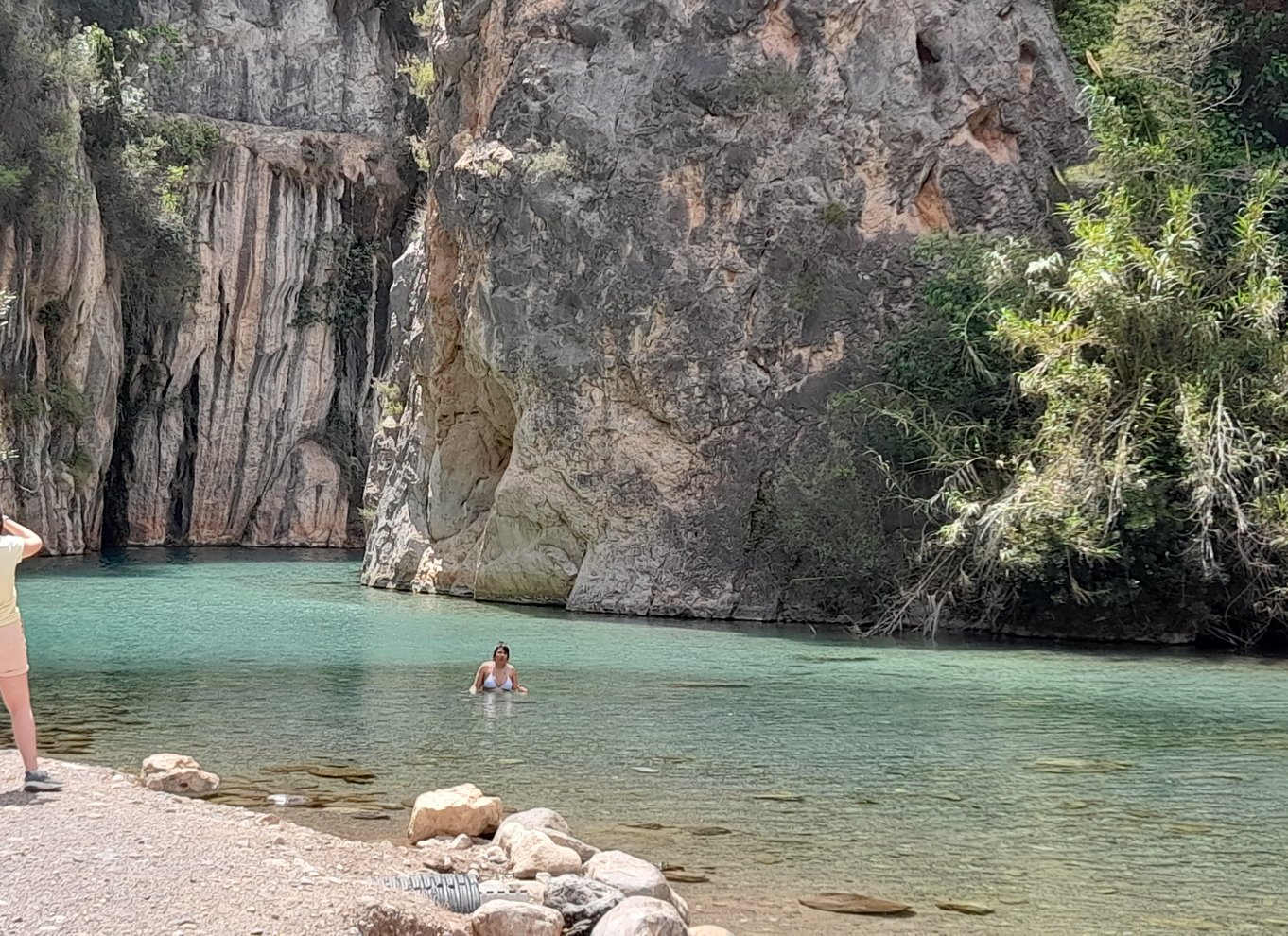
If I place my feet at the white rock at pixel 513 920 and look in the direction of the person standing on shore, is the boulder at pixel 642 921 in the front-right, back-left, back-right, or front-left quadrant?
back-right

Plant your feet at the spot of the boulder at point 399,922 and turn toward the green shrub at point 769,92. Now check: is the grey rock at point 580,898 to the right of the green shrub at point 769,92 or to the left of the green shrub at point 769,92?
right

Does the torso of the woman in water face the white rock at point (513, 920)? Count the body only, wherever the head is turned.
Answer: yes

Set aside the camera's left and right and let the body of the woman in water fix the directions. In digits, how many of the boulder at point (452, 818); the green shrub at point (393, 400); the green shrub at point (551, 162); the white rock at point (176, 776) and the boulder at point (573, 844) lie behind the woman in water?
2

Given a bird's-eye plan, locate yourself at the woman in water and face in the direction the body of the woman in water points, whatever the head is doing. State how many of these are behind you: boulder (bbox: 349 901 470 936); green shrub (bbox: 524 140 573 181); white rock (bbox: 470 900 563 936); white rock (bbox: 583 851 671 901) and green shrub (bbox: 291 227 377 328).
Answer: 2

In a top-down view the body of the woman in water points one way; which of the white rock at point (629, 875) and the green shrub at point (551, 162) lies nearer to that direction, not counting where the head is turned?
the white rock

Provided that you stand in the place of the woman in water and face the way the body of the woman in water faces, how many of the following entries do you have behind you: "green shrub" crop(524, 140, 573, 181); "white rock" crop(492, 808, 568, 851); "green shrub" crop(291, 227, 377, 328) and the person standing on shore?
2

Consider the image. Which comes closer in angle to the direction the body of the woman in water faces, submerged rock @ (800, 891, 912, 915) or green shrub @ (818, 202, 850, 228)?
the submerged rock

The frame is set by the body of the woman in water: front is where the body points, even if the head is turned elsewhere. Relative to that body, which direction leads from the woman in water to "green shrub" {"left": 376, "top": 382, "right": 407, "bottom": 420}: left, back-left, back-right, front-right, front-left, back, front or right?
back

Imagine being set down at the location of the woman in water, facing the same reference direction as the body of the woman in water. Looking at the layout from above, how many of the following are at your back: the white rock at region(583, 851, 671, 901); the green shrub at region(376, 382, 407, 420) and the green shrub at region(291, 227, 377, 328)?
2

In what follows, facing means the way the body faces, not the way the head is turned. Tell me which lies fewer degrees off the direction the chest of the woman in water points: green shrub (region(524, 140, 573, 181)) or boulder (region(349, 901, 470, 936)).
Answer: the boulder

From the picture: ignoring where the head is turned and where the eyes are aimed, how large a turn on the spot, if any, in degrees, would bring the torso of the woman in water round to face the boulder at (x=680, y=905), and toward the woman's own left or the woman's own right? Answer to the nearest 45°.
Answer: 0° — they already face it

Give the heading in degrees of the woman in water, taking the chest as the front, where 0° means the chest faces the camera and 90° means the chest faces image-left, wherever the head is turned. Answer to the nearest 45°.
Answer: approximately 0°
